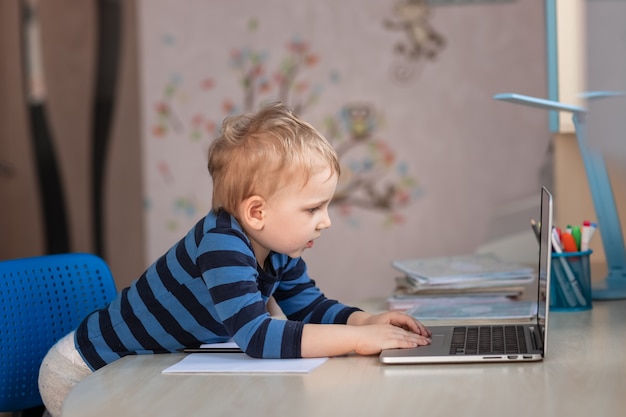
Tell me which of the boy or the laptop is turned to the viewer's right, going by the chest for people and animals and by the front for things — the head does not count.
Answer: the boy

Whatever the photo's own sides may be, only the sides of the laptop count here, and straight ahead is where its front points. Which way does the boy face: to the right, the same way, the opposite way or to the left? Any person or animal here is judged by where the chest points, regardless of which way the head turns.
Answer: the opposite way

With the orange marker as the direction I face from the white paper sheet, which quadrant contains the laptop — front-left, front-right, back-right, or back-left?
front-right

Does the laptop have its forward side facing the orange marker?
no

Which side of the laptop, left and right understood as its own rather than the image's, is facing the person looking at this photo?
left

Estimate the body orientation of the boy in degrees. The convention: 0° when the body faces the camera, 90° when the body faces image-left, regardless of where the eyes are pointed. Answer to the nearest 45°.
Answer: approximately 270°

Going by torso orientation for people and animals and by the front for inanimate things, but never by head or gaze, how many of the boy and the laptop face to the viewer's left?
1

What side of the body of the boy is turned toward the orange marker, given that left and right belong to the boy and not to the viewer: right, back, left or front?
front

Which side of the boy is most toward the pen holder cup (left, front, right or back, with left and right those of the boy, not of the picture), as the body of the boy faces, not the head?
front

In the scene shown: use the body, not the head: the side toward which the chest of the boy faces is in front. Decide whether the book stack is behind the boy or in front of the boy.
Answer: in front

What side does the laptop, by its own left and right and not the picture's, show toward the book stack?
right
